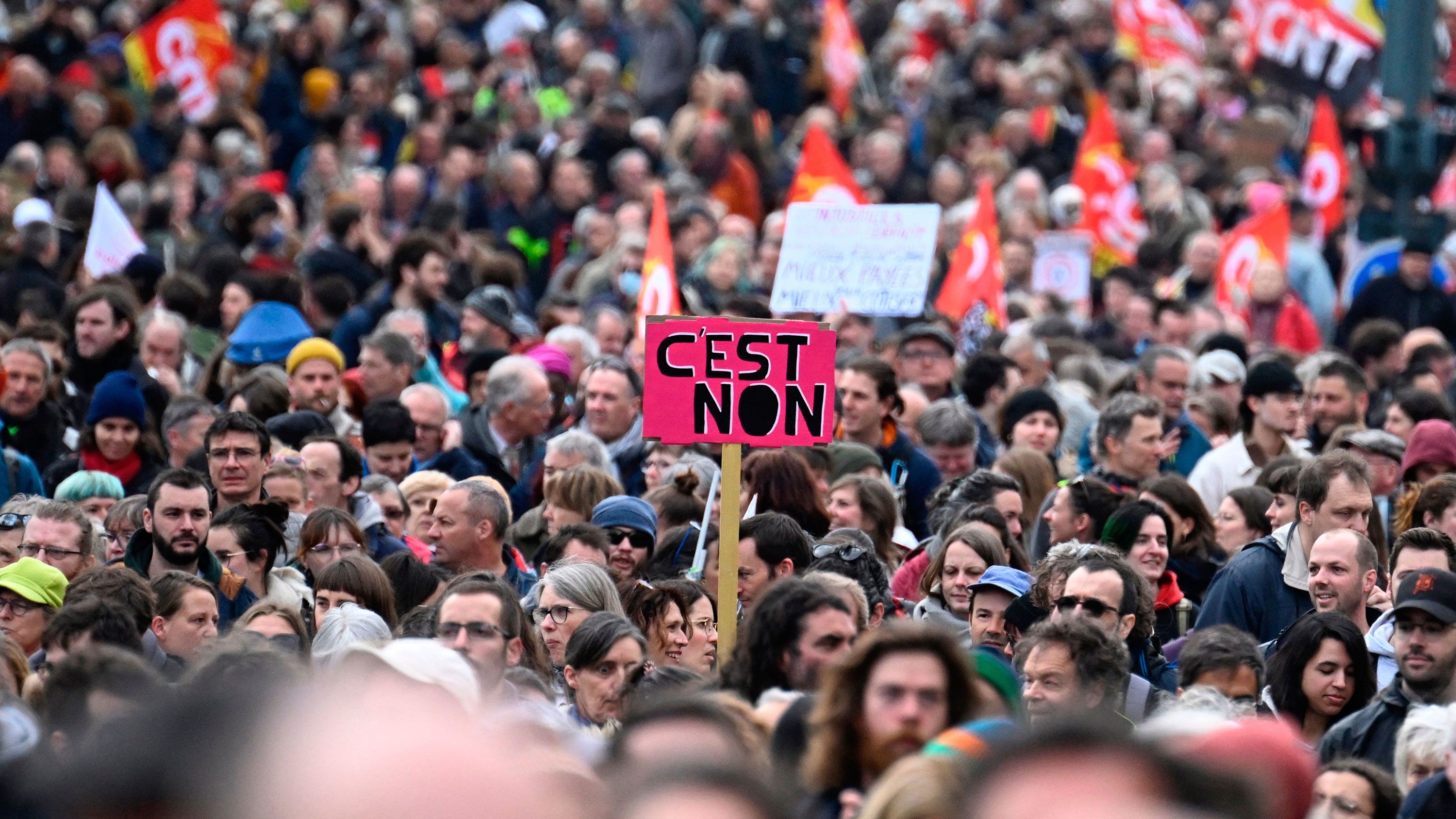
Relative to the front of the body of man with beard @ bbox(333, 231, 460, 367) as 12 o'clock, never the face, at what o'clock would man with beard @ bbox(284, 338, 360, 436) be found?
man with beard @ bbox(284, 338, 360, 436) is roughly at 2 o'clock from man with beard @ bbox(333, 231, 460, 367).

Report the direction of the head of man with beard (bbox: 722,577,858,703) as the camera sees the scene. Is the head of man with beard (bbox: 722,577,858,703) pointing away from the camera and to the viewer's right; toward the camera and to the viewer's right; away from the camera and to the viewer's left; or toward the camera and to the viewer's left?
toward the camera and to the viewer's right

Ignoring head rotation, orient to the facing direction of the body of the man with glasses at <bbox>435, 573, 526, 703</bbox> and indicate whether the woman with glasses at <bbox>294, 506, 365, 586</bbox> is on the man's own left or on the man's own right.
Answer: on the man's own right

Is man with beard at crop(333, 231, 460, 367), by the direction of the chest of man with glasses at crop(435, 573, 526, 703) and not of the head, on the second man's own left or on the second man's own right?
on the second man's own right

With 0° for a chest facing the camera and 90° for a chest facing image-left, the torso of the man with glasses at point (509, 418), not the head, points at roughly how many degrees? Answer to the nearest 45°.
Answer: approximately 315°

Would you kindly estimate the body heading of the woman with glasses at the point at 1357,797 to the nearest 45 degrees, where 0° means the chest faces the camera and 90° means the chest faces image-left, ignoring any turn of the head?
approximately 45°

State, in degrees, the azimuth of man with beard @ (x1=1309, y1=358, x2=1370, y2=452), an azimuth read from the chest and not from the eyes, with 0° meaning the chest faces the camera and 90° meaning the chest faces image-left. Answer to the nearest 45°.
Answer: approximately 45°

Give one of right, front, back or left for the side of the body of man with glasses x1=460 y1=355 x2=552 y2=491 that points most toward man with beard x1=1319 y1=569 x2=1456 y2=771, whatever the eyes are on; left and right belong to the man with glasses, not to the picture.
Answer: front

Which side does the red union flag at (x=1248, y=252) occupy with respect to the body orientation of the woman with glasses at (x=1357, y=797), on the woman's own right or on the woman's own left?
on the woman's own right
